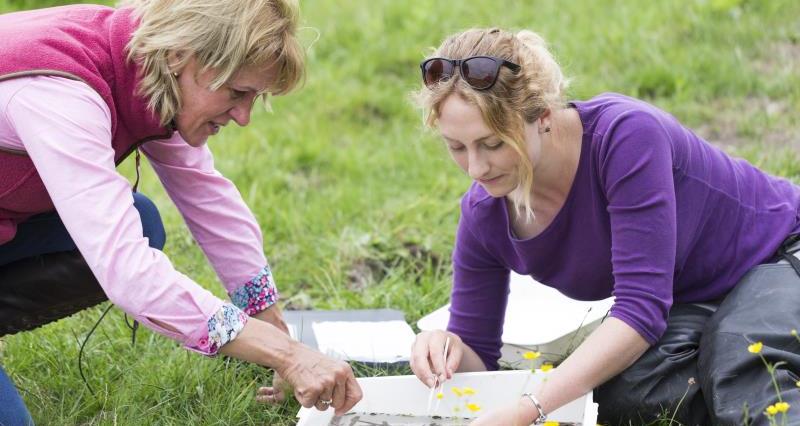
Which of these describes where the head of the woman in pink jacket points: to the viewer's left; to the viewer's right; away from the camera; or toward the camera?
to the viewer's right

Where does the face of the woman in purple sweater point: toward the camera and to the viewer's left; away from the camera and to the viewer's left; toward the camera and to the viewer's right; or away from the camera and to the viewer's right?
toward the camera and to the viewer's left

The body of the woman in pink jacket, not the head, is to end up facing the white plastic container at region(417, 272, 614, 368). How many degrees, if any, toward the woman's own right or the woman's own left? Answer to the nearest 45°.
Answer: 0° — they already face it

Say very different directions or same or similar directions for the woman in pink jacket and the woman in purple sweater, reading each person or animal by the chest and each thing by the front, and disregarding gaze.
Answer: very different directions

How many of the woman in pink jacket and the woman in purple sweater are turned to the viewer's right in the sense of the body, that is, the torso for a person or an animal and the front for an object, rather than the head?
1

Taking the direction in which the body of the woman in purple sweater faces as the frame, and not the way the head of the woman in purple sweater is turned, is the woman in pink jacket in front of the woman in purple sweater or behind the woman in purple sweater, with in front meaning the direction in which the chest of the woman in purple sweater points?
in front

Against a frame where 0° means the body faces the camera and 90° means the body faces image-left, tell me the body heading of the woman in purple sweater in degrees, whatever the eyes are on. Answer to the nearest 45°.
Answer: approximately 45°

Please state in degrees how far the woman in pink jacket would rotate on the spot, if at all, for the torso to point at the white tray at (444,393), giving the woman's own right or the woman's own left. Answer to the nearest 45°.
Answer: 0° — they already face it

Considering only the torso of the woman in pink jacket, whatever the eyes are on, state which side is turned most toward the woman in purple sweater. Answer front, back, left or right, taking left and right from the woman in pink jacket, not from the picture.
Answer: front

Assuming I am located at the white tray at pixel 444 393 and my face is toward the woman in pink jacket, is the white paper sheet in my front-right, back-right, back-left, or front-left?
front-right

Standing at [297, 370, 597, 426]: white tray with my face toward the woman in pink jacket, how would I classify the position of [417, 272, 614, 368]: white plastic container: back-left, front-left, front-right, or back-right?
back-right

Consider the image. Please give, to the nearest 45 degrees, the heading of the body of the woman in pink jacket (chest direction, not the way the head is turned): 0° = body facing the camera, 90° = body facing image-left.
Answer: approximately 270°
